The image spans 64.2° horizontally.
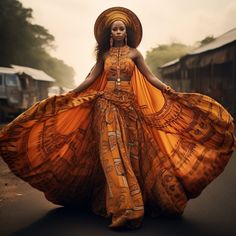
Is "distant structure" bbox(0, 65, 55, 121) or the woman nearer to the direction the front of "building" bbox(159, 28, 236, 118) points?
the distant structure

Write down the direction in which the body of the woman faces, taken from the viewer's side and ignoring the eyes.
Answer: toward the camera

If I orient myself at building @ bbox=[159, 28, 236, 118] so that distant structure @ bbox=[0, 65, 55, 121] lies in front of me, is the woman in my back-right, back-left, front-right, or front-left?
front-left

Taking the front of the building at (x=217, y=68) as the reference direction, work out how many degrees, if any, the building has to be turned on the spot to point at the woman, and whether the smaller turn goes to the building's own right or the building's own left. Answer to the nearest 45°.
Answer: approximately 90° to the building's own left

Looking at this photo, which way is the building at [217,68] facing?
to the viewer's left

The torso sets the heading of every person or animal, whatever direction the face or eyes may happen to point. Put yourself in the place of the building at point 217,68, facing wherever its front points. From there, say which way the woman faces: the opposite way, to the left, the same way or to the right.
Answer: to the left

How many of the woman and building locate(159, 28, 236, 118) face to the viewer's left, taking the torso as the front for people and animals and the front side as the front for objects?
1

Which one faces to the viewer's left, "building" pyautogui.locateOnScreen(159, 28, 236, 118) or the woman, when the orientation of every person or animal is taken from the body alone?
the building

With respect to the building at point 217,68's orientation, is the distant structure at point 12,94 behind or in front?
in front

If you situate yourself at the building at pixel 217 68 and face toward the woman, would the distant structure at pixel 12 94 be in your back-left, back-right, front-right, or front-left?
front-right
